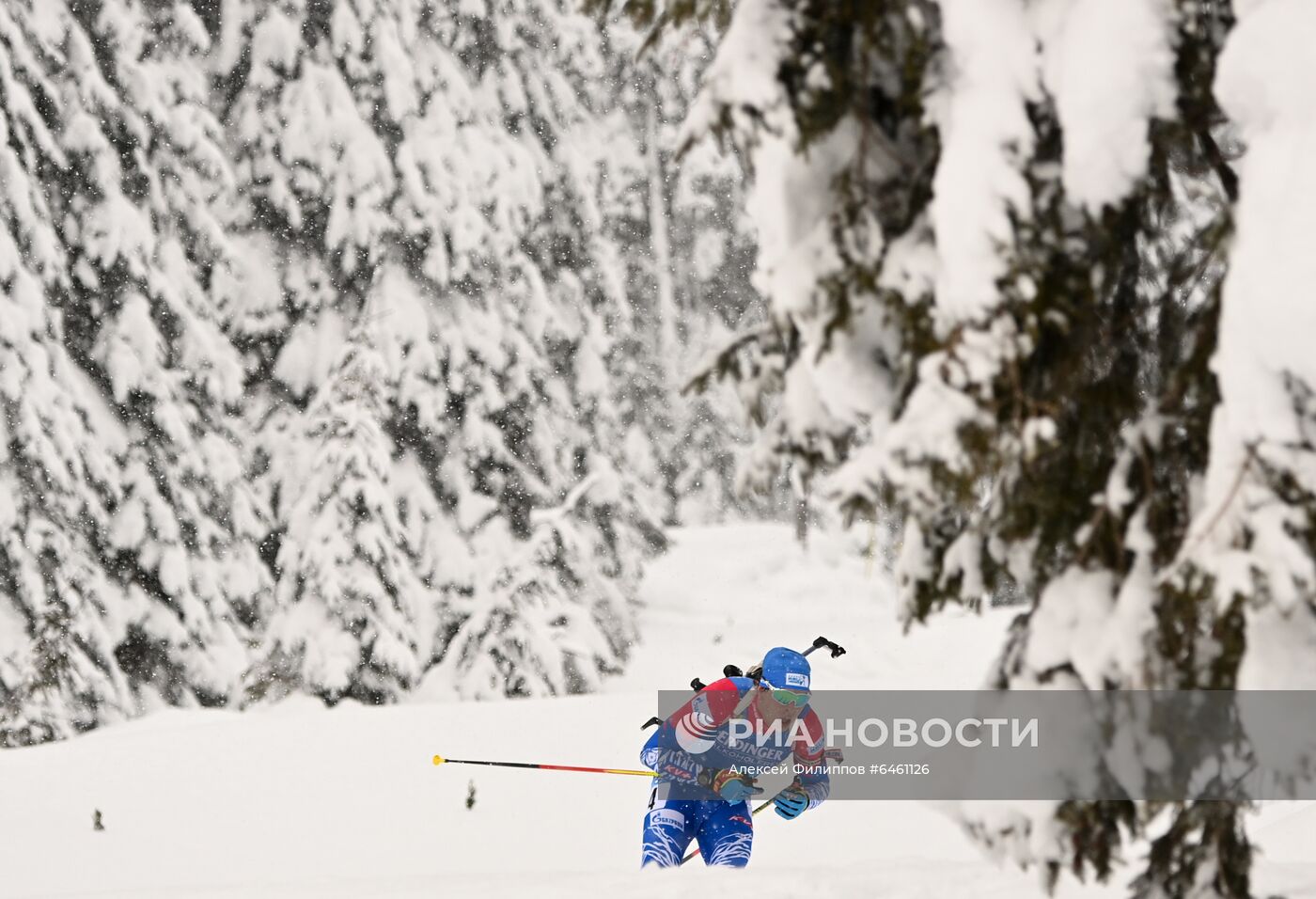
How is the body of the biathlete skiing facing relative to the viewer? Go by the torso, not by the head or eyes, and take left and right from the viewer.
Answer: facing the viewer and to the right of the viewer

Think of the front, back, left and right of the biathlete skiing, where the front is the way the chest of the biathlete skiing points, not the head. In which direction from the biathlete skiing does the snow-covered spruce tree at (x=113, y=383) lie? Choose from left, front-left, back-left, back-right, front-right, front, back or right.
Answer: back

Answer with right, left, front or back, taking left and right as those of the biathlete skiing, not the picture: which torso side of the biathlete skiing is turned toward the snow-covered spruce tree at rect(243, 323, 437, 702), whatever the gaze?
back

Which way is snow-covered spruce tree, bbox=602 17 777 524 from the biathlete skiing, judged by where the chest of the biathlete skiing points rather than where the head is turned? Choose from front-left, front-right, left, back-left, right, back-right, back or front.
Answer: back-left
